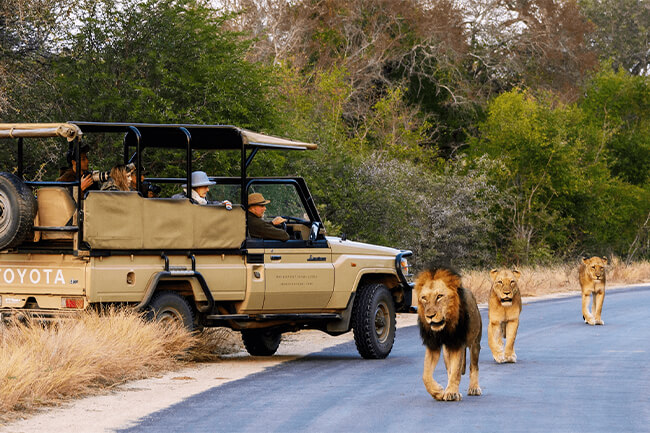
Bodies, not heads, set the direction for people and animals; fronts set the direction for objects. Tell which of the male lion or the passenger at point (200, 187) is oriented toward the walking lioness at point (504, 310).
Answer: the passenger

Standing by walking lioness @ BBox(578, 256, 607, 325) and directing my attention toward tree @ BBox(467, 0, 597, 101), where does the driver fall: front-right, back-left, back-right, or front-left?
back-left

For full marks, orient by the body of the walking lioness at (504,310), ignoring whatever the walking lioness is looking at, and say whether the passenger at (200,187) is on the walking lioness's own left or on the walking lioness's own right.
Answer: on the walking lioness's own right

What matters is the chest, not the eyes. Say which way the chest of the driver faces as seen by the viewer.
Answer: to the viewer's right

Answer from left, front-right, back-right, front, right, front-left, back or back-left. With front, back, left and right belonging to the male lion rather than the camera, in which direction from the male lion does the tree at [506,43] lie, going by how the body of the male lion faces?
back-right

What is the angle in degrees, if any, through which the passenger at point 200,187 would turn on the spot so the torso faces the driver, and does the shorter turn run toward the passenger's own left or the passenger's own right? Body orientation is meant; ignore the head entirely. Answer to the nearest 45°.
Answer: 0° — they already face them

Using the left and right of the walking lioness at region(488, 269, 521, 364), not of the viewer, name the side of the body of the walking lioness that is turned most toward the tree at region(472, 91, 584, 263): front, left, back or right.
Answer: back

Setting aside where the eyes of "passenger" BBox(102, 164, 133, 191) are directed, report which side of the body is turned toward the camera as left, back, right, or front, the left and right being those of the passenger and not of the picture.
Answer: right

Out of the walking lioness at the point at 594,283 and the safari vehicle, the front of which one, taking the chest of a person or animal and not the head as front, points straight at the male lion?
the walking lioness

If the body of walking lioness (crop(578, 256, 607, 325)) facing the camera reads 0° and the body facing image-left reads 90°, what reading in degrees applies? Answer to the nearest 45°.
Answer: approximately 0°

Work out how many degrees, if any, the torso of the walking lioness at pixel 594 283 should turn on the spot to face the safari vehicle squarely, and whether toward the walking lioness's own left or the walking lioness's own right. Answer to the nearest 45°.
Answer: approximately 45° to the walking lioness's own right

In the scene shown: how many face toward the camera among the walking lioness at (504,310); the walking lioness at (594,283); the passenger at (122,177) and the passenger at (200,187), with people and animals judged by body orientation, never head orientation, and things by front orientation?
2

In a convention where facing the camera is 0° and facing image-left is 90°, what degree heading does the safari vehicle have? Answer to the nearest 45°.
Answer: approximately 225°
